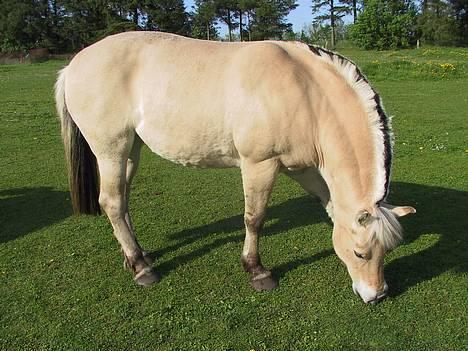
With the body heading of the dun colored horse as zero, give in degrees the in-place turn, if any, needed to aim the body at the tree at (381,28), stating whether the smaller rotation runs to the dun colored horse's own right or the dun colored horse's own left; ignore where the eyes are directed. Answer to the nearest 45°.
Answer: approximately 90° to the dun colored horse's own left

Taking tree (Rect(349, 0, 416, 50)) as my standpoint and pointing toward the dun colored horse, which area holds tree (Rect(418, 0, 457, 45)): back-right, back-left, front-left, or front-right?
back-left

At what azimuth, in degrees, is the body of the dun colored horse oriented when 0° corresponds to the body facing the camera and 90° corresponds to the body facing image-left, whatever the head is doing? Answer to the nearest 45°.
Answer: approximately 270°
